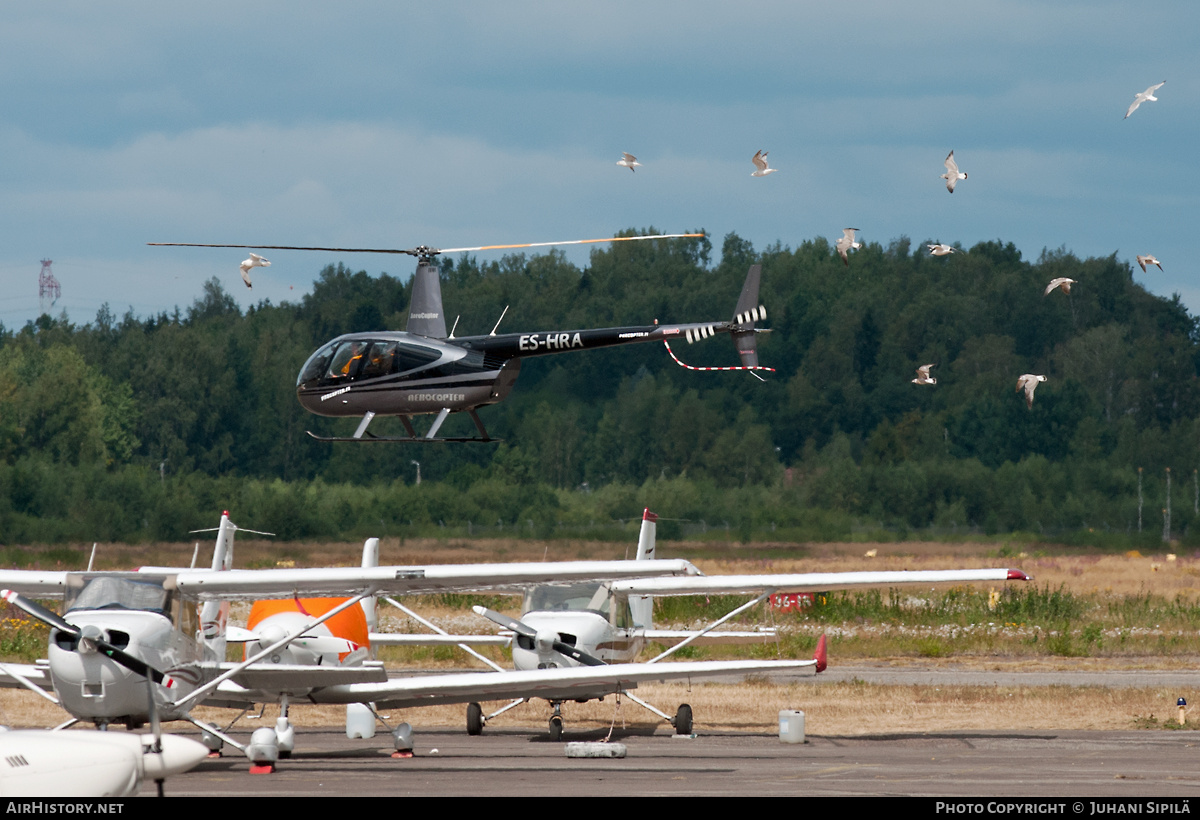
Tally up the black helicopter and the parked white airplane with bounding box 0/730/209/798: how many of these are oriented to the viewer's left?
1

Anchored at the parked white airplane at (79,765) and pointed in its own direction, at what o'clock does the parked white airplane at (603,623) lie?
the parked white airplane at (603,623) is roughly at 10 o'clock from the parked white airplane at (79,765).

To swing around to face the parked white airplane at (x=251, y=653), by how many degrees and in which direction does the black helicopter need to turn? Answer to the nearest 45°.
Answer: approximately 90° to its left

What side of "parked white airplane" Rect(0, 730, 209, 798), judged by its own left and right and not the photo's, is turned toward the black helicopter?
left

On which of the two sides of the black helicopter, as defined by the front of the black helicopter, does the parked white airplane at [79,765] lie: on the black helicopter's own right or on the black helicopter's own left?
on the black helicopter's own left

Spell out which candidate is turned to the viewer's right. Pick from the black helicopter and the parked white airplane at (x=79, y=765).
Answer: the parked white airplane

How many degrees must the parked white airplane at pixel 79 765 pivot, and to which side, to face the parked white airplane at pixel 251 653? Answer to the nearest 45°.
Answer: approximately 90° to its left

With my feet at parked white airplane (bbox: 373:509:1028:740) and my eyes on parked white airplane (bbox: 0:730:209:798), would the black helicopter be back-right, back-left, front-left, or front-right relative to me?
back-right

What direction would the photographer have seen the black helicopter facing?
facing to the left of the viewer

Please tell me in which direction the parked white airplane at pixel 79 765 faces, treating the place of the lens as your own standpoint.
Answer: facing to the right of the viewer

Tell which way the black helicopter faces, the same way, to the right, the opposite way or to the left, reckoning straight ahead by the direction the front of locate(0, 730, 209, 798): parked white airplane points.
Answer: the opposite way
